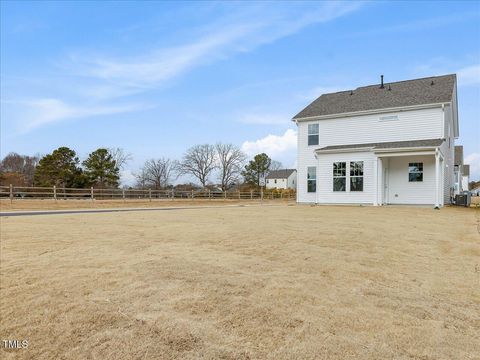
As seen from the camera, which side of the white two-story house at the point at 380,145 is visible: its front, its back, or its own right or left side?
back

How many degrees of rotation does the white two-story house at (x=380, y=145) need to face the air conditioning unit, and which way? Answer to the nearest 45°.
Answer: approximately 90° to its right
